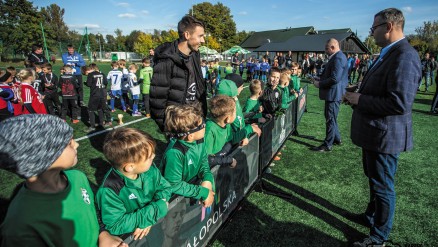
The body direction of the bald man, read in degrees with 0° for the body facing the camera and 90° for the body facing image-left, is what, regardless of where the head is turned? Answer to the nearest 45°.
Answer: approximately 90°

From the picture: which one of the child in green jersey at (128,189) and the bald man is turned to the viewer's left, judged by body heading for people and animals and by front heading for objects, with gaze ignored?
the bald man

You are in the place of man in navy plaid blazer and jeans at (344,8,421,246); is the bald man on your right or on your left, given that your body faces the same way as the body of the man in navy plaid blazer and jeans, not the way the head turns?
on your right

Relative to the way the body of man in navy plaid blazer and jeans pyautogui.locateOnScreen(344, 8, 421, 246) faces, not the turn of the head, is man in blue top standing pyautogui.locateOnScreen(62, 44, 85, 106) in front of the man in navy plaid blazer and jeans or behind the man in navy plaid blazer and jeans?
in front

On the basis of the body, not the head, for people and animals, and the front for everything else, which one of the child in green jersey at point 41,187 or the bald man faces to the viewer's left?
the bald man

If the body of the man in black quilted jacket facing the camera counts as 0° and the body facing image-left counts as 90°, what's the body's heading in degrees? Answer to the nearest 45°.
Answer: approximately 315°

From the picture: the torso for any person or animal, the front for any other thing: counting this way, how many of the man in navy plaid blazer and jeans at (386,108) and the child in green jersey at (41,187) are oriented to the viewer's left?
1

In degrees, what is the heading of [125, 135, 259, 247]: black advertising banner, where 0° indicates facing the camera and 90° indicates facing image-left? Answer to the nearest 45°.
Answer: approximately 315°
